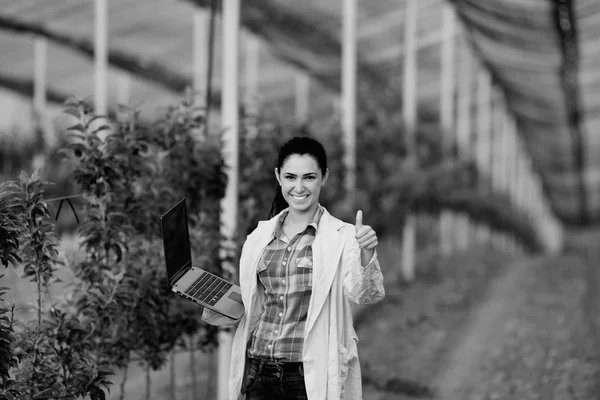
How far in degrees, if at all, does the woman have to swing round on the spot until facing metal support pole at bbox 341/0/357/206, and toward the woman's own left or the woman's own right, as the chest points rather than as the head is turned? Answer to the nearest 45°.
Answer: approximately 135° to the woman's own right

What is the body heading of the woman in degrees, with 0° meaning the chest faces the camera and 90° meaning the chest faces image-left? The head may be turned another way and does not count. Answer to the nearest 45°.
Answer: approximately 45°

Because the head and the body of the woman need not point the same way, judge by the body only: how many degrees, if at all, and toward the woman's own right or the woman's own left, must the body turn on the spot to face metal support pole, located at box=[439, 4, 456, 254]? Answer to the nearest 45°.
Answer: approximately 135° to the woman's own right

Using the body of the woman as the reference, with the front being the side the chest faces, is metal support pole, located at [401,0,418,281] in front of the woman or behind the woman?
behind

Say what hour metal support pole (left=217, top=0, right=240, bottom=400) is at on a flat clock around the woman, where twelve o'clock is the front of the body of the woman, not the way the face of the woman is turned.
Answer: The metal support pole is roughly at 4 o'clock from the woman.
